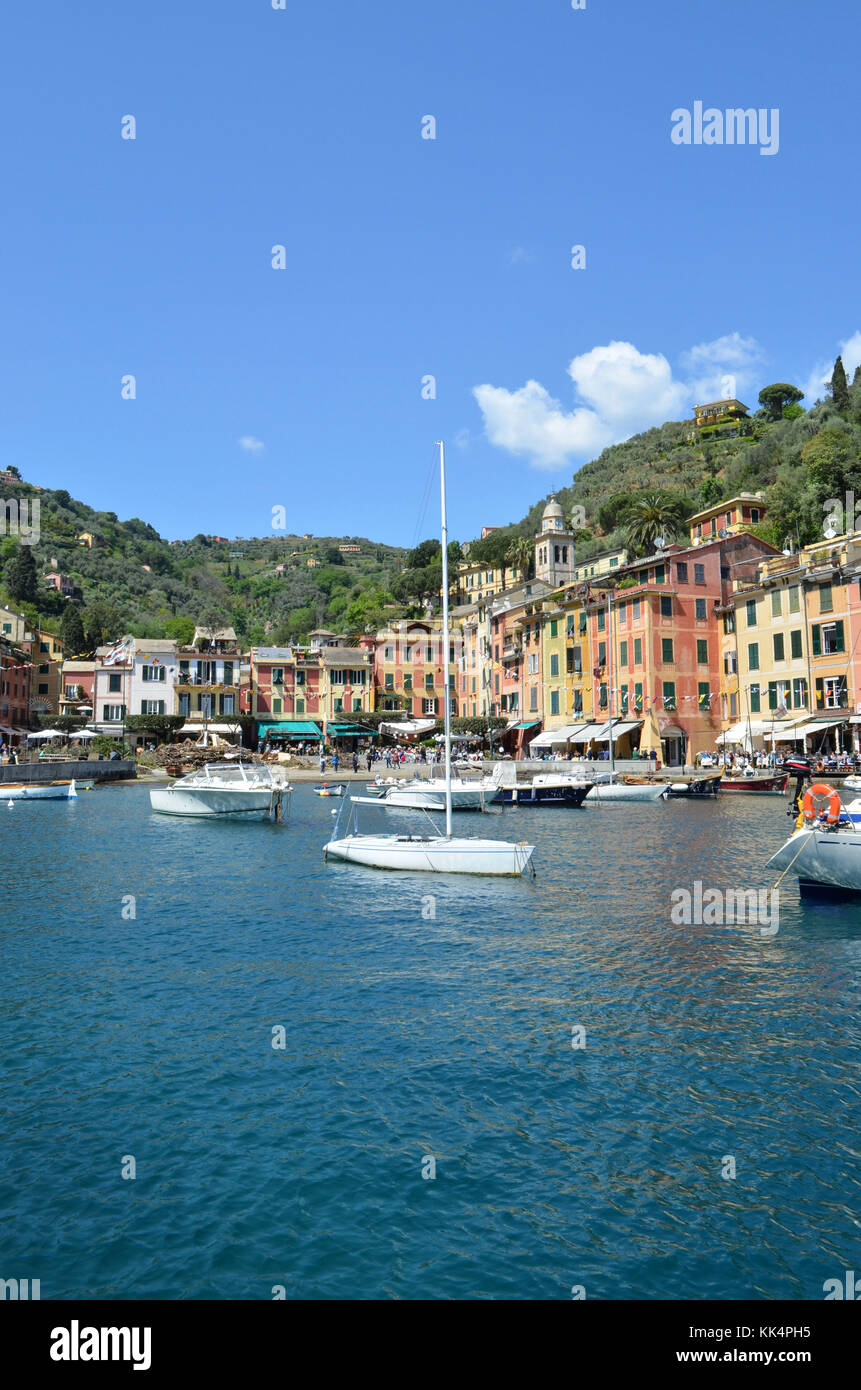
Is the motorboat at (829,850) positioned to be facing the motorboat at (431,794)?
no

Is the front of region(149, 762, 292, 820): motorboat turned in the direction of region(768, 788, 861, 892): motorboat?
no

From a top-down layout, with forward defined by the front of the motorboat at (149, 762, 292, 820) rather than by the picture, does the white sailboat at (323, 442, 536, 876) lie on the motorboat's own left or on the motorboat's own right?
on the motorboat's own left

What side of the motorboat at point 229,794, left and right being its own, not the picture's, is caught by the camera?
left

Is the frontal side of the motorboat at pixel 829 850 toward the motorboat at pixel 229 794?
no

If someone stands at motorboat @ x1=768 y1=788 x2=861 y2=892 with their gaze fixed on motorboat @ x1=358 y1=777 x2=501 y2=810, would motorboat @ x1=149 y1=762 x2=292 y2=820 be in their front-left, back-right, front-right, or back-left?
front-left

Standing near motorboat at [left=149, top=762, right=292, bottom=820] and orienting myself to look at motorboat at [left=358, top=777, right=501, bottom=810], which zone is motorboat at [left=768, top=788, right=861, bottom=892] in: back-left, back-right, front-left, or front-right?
front-right
